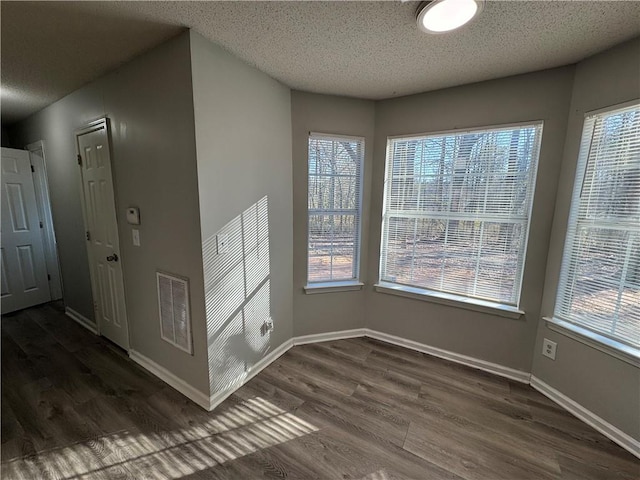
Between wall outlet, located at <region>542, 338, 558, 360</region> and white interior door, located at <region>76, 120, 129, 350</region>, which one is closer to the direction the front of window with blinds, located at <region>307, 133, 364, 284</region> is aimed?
the wall outlet

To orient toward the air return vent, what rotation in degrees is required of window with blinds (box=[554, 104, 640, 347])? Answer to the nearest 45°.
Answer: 0° — it already faces it

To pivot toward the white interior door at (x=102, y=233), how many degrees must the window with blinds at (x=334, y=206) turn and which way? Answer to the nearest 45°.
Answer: approximately 135° to its right

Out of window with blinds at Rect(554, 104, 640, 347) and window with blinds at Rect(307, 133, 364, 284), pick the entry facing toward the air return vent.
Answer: window with blinds at Rect(554, 104, 640, 347)

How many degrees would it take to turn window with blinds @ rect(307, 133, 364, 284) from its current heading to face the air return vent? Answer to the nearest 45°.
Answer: approximately 90° to its right

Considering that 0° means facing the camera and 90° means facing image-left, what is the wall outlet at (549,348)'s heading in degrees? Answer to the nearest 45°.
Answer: approximately 45°

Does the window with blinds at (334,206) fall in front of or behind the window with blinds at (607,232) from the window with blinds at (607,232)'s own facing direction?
in front

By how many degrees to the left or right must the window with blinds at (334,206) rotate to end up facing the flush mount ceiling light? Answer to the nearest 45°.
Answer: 0° — it already faces it

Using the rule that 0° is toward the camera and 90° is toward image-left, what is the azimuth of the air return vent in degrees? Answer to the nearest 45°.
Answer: approximately 45°

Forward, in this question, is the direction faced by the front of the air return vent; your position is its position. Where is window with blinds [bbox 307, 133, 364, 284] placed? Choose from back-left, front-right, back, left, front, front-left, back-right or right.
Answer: back-left

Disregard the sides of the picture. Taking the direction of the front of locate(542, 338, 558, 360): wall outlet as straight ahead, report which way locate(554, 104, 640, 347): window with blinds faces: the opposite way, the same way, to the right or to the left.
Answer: the same way

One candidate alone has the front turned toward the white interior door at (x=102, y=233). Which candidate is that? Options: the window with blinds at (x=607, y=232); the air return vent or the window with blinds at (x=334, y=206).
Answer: the window with blinds at (x=607, y=232)

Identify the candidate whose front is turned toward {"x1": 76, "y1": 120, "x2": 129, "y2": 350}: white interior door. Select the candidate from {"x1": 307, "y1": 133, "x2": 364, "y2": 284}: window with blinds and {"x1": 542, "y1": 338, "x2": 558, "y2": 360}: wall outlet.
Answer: the wall outlet

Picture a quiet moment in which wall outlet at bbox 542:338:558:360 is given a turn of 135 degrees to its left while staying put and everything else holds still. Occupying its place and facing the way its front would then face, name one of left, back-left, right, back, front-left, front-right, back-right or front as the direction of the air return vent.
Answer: back-right

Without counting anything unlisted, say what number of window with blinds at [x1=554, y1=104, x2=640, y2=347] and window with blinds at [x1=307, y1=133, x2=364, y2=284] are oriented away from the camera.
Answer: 0
